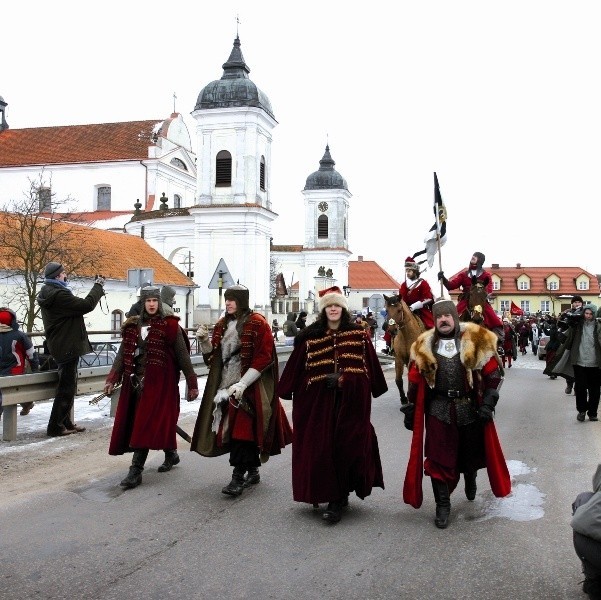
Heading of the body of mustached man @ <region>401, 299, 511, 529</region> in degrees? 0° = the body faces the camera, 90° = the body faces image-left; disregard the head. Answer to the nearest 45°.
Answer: approximately 0°

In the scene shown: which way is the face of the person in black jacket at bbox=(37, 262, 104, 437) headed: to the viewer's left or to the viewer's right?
to the viewer's right

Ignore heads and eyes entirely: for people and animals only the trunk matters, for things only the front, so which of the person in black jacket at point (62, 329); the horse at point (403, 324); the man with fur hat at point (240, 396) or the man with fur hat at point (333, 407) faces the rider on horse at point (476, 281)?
the person in black jacket

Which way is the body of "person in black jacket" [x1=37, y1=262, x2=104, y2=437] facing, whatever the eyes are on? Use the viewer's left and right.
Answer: facing to the right of the viewer

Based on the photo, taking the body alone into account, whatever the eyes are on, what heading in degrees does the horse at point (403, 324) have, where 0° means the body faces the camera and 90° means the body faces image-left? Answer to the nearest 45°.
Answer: approximately 45°

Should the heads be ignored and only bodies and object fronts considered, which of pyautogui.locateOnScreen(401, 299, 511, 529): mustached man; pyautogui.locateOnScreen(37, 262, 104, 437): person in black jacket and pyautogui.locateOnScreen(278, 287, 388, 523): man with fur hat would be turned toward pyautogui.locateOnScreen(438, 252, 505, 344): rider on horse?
the person in black jacket

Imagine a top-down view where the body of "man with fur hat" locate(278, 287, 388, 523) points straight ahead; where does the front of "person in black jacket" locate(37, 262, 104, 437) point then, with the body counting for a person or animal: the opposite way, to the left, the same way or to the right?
to the left
